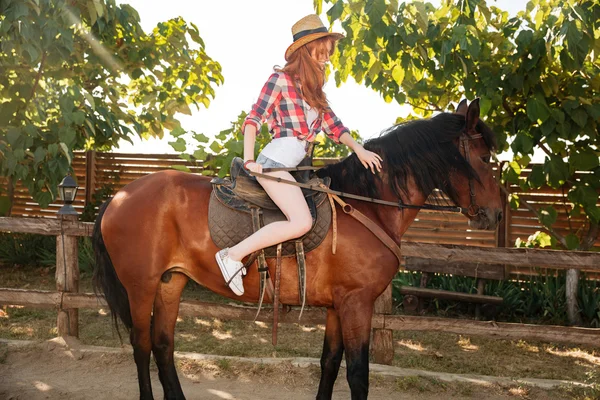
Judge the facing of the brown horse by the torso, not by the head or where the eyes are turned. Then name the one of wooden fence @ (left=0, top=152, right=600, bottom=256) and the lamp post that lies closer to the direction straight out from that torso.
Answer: the wooden fence

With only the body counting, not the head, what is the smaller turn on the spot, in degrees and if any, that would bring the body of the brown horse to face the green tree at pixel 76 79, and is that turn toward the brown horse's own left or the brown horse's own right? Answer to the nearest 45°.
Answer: approximately 135° to the brown horse's own left

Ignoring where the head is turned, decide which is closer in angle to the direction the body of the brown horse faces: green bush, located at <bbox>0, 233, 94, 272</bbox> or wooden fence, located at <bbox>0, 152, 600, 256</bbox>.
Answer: the wooden fence

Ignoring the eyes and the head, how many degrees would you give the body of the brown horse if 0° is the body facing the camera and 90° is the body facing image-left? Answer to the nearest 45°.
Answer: approximately 270°

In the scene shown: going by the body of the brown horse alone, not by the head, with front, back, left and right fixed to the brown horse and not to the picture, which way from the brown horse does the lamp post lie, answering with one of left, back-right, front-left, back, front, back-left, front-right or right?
back-left

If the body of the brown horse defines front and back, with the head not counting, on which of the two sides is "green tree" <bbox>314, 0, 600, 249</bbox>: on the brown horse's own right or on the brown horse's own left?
on the brown horse's own left

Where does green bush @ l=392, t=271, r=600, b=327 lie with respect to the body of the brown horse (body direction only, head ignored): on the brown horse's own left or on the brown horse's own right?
on the brown horse's own left
